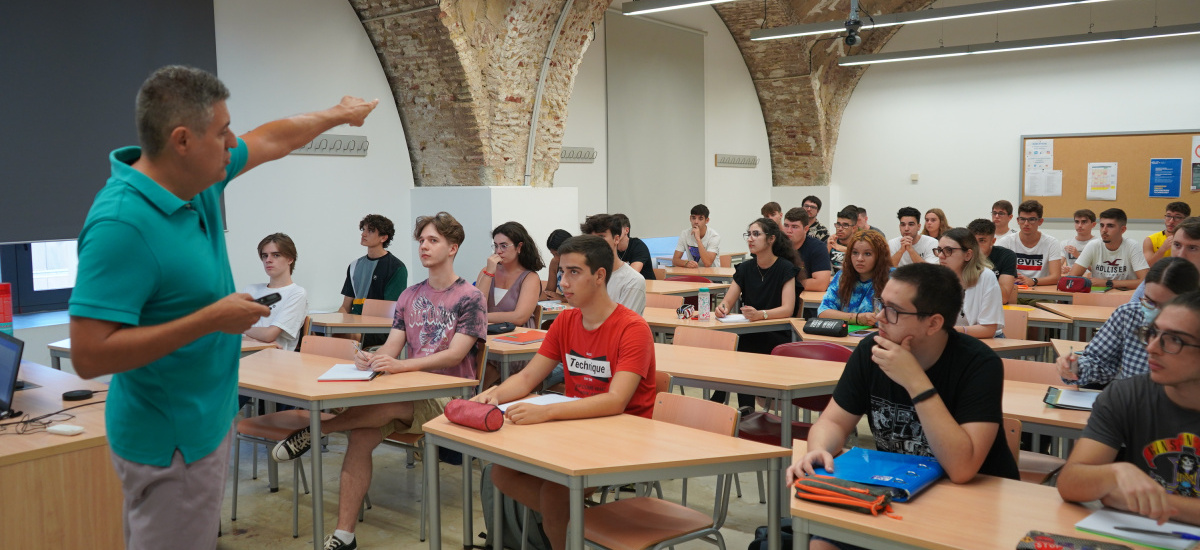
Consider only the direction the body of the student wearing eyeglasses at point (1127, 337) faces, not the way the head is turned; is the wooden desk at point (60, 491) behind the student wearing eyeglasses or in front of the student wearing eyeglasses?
in front

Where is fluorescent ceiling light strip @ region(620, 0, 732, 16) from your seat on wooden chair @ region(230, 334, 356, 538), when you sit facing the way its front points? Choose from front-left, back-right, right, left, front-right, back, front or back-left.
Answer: back

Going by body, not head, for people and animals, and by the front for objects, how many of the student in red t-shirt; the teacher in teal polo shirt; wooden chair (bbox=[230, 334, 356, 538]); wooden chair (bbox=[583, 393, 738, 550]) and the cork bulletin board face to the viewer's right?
1

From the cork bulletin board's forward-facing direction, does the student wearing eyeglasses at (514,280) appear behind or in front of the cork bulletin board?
in front

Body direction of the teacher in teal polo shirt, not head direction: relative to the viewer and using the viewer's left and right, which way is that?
facing to the right of the viewer

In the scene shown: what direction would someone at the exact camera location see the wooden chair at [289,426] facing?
facing the viewer and to the left of the viewer

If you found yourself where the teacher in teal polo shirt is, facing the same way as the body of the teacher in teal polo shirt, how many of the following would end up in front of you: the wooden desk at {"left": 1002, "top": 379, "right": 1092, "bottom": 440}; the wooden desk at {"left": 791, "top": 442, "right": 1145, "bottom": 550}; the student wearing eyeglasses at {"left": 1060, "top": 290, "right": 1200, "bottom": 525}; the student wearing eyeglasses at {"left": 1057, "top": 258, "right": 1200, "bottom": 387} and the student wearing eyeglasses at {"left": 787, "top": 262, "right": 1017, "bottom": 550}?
5

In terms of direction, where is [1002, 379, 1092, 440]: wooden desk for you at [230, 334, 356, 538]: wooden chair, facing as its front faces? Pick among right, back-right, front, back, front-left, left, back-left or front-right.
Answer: left

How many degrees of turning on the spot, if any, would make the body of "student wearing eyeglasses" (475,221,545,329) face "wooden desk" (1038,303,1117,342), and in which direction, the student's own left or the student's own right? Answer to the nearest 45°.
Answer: approximately 135° to the student's own left

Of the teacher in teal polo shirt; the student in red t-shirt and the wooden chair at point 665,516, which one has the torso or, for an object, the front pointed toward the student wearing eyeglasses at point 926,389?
the teacher in teal polo shirt

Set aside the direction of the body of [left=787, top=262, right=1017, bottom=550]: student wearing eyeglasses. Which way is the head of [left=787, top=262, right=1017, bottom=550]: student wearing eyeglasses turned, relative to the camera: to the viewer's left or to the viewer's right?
to the viewer's left

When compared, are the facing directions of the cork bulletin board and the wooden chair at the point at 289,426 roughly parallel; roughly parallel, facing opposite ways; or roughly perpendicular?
roughly parallel

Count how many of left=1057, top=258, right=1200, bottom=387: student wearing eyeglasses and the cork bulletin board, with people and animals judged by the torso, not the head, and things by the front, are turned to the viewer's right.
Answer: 0

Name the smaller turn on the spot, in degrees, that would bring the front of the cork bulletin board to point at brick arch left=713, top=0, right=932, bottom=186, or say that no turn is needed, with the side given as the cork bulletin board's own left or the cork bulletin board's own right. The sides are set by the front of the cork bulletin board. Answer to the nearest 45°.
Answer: approximately 90° to the cork bulletin board's own right

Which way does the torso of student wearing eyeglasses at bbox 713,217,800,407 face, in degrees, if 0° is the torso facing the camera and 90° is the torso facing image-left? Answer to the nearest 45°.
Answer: approximately 45°

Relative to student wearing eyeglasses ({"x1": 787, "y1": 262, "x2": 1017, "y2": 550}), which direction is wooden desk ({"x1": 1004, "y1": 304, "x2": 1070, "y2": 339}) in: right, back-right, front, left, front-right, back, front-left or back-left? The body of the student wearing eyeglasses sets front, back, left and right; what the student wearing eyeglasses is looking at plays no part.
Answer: back-right

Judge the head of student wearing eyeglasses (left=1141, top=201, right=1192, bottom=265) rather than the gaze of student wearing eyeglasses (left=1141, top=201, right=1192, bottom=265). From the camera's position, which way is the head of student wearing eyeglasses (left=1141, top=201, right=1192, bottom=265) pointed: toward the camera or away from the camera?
toward the camera

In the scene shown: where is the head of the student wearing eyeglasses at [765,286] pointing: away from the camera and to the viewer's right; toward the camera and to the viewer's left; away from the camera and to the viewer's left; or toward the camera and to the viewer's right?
toward the camera and to the viewer's left

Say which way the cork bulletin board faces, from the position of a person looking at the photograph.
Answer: facing the viewer

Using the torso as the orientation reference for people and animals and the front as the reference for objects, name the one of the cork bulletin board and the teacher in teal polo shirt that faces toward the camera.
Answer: the cork bulletin board
